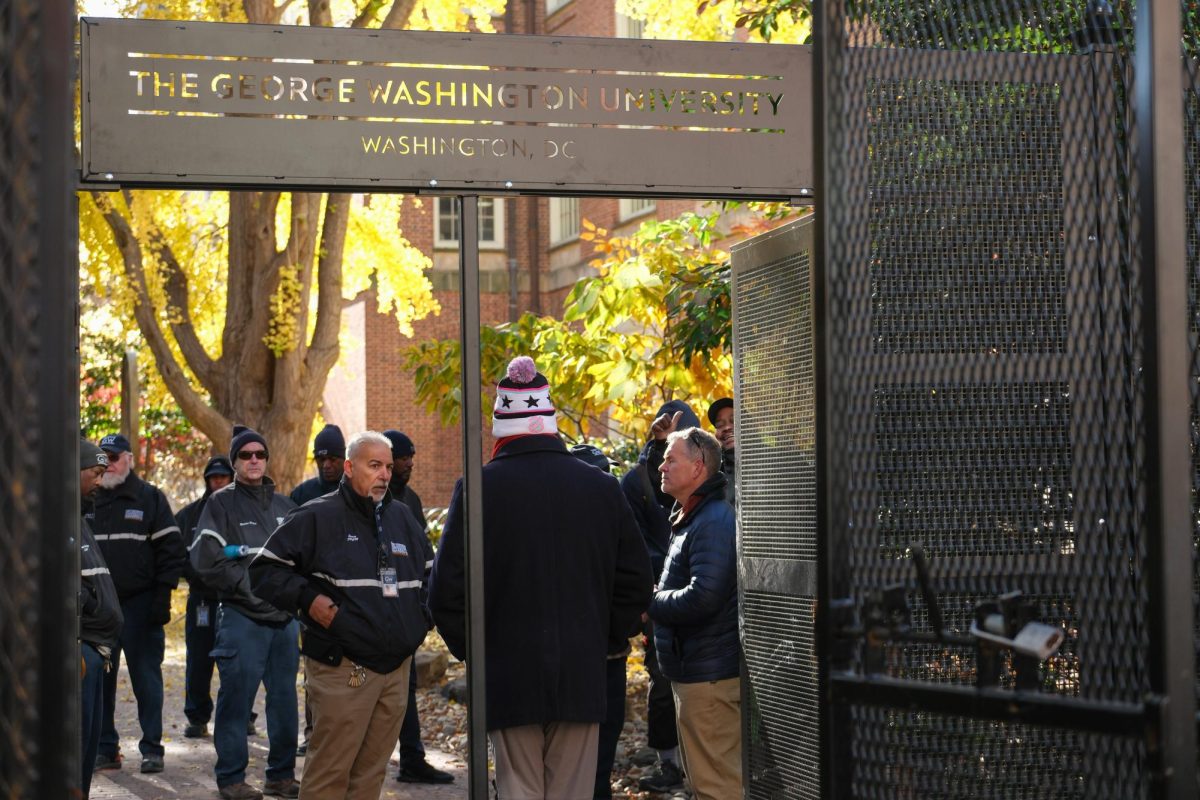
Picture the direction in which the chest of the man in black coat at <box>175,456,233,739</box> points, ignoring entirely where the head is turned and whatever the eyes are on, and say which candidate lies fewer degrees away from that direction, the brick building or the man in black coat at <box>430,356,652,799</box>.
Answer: the man in black coat

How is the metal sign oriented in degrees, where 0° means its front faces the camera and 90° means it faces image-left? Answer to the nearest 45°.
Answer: approximately 0°

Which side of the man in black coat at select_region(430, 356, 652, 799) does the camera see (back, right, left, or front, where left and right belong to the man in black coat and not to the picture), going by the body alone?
back

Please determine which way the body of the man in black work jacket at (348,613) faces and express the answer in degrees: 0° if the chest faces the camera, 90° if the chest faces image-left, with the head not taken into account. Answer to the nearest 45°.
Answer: approximately 315°

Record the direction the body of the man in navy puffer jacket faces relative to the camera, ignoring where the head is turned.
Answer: to the viewer's left

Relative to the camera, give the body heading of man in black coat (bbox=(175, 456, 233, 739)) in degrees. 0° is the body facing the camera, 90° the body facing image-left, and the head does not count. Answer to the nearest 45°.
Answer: approximately 315°

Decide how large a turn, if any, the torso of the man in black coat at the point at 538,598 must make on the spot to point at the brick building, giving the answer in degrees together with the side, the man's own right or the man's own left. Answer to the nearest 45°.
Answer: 0° — they already face it

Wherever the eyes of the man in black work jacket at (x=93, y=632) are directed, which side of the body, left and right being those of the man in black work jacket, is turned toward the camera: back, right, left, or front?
right

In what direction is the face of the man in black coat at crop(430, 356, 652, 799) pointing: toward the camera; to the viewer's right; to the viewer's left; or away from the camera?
away from the camera

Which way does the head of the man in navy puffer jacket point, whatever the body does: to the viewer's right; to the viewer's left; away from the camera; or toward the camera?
to the viewer's left

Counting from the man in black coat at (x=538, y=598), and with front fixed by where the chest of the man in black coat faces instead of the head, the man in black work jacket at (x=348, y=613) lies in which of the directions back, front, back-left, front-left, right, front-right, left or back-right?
front-left
